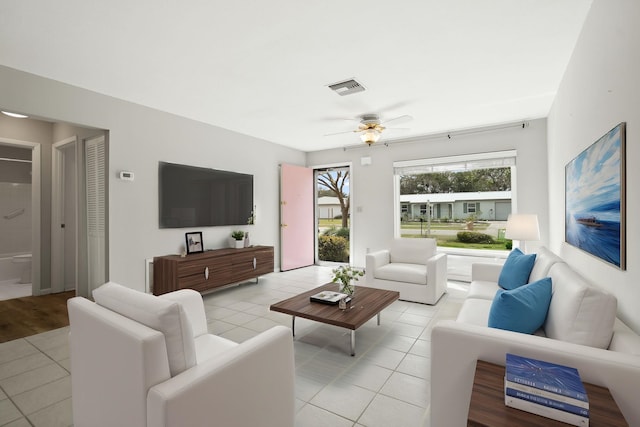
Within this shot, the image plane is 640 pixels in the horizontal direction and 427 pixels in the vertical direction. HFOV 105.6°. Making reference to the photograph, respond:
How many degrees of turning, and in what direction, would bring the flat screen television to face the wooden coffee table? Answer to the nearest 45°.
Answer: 0° — it already faces it

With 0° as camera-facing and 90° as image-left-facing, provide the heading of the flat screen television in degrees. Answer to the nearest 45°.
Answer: approximately 315°

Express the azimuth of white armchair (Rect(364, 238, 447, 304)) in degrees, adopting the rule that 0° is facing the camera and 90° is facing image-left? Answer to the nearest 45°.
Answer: approximately 45°

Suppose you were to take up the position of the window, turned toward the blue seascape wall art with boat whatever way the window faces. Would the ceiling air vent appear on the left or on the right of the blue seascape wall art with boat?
right

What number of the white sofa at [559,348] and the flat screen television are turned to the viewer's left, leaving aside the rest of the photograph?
1

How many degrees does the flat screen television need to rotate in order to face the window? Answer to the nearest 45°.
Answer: approximately 45° to its left

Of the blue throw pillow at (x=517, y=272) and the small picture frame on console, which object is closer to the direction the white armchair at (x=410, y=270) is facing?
the small picture frame on console

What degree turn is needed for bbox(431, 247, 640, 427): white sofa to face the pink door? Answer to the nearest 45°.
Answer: approximately 45° to its right

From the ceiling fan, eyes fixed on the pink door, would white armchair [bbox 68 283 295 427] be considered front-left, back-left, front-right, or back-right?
back-left

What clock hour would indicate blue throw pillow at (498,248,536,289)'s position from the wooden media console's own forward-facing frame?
The blue throw pillow is roughly at 12 o'clock from the wooden media console.

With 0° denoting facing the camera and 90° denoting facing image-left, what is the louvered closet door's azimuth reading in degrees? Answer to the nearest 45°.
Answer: approximately 315°

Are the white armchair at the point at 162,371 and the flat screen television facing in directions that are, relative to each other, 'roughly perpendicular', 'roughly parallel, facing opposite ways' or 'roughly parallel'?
roughly perpendicular

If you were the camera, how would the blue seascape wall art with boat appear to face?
facing to the left of the viewer

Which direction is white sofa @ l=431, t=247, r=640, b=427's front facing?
to the viewer's left
